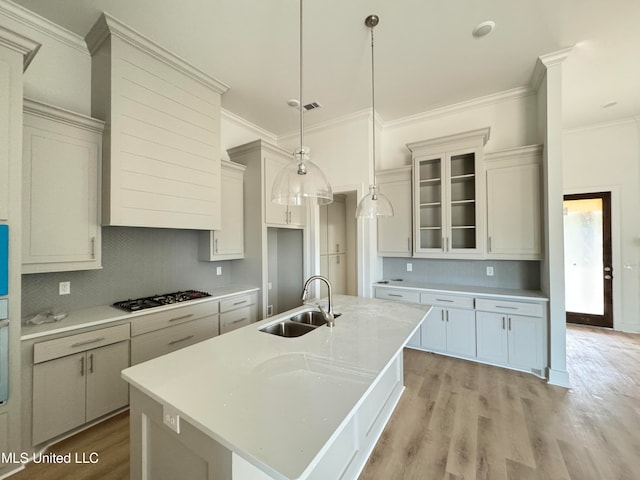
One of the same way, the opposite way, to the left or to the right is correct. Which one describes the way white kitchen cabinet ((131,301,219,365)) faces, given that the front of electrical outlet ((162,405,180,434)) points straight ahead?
to the left

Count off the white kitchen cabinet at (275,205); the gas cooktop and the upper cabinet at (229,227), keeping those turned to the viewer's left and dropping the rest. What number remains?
0

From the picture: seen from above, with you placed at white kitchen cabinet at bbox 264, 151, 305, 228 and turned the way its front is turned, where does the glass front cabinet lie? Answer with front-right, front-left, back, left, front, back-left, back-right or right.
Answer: front-left

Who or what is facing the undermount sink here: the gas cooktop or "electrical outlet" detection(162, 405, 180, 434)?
the gas cooktop

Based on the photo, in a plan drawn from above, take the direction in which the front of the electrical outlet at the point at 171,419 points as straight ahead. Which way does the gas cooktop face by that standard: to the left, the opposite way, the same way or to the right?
to the left

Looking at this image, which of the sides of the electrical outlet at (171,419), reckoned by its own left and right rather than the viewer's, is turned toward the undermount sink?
back

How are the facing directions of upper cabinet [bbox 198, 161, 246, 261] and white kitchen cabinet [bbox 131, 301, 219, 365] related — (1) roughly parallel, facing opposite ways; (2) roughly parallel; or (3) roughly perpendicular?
roughly parallel

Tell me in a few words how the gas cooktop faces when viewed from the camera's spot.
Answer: facing the viewer and to the right of the viewer

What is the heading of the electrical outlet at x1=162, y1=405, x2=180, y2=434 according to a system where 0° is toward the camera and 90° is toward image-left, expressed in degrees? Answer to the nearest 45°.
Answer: approximately 45°

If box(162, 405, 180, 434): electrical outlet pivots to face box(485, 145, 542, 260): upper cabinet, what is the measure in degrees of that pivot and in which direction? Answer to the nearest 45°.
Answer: approximately 135° to its left

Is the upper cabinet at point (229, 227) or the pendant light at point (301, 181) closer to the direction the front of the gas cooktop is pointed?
the pendant light

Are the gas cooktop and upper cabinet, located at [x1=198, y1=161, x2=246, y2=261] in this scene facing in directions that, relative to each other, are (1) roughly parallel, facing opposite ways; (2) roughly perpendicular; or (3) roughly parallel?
roughly parallel
